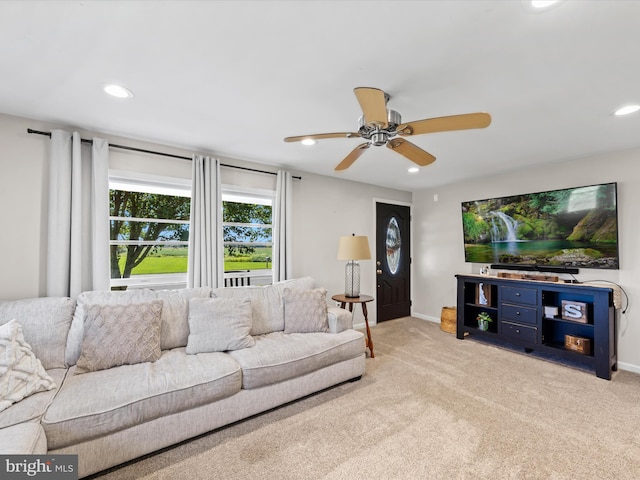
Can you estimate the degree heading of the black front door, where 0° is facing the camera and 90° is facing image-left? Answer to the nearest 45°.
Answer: approximately 315°

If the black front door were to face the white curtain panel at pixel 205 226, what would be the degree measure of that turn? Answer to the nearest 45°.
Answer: approximately 90° to its right

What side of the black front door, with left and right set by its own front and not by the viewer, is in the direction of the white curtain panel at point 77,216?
right

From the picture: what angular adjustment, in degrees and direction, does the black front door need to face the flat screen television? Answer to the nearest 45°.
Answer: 0° — it already faces it

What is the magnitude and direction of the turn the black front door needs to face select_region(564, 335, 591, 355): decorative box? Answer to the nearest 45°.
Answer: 0° — it already faces it

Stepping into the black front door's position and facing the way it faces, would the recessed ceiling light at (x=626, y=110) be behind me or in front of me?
in front

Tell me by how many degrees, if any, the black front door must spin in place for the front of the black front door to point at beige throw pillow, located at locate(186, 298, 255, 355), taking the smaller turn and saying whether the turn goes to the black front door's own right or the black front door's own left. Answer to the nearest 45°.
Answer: approximately 90° to the black front door's own right

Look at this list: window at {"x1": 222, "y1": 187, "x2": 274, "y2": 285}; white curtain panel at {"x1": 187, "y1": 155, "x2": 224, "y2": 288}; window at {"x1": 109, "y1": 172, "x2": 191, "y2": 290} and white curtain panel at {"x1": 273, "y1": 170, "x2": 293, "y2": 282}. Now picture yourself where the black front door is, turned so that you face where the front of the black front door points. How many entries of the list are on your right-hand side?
4

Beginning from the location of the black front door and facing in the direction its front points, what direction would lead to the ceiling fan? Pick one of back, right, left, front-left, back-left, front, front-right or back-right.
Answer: front-right

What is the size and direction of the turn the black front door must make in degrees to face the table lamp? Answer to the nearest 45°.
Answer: approximately 45° to its right

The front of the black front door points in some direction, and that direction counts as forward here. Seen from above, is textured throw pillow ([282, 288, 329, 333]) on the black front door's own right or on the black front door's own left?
on the black front door's own right

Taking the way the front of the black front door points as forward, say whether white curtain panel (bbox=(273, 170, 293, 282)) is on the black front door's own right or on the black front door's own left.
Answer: on the black front door's own right

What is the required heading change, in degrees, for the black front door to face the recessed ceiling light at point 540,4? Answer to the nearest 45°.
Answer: approximately 45° to its right
